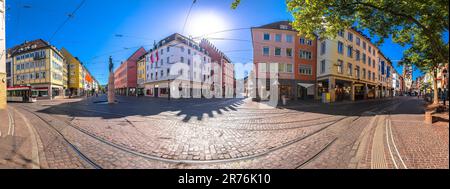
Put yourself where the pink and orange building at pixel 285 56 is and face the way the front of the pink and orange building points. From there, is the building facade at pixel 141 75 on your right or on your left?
on your right

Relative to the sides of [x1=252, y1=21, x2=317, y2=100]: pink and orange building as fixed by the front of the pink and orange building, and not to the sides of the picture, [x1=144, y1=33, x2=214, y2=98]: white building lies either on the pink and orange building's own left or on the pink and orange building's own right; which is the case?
on the pink and orange building's own right

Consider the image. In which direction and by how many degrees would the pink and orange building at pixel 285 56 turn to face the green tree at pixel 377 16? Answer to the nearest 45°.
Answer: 0° — it already faces it

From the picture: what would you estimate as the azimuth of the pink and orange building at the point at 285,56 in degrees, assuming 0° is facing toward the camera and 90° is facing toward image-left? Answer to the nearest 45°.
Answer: approximately 0°

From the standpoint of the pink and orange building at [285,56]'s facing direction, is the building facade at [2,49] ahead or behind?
ahead

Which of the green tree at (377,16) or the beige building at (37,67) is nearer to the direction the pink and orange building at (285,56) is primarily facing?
the green tree

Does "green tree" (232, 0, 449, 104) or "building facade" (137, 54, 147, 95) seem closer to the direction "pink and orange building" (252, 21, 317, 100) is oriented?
the green tree
